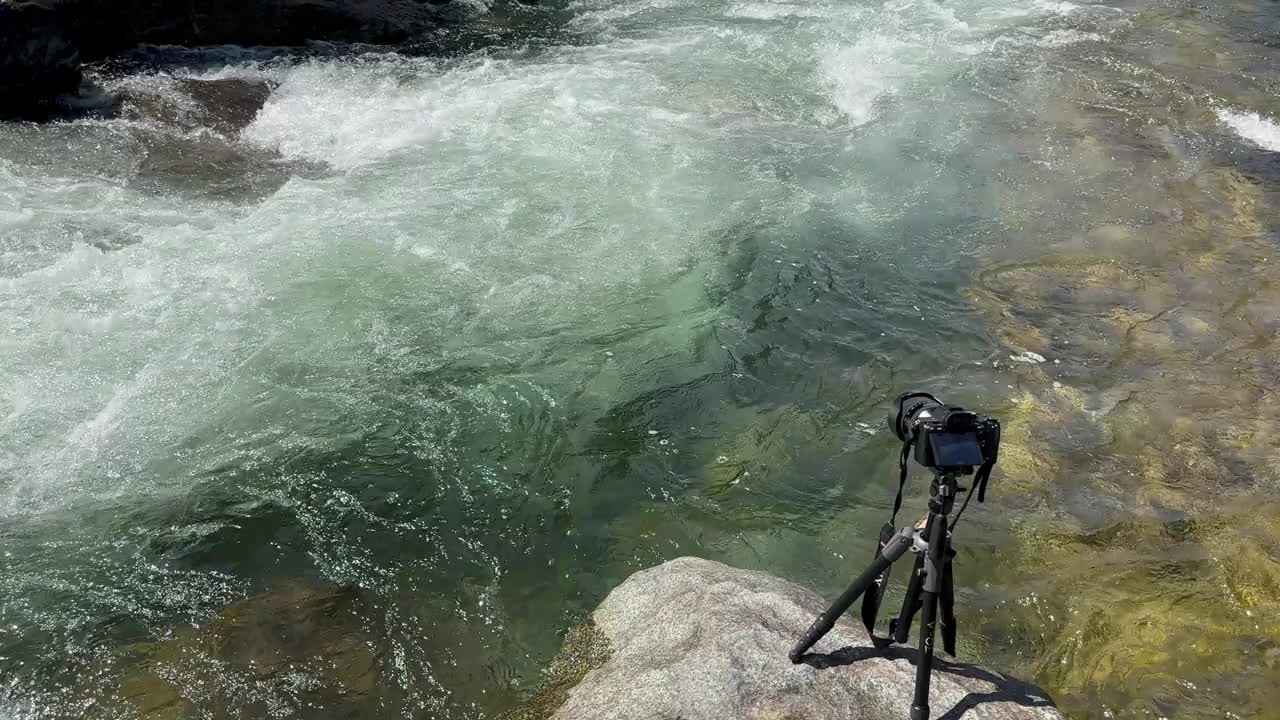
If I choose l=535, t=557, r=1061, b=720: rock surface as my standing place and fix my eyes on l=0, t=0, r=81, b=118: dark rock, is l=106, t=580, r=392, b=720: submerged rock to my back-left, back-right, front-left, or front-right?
front-left

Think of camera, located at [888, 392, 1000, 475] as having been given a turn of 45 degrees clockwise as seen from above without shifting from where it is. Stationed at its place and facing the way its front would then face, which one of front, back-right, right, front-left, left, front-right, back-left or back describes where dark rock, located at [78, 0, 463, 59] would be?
front-left

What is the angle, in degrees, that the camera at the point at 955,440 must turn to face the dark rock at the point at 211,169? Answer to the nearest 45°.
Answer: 0° — it already faces it

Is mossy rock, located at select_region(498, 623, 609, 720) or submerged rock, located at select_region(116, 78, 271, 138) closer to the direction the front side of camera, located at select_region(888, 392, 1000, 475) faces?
the submerged rock

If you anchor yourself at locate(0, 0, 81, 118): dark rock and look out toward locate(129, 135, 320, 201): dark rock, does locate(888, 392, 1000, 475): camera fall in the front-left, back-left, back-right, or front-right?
front-right

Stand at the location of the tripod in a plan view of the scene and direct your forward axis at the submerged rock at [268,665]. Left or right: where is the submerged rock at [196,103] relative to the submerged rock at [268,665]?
right

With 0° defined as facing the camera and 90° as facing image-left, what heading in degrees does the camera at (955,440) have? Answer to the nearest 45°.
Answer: approximately 135°

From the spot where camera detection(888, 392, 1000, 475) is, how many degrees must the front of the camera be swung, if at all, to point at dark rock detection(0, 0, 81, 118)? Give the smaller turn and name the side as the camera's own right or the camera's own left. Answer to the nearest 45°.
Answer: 0° — it already faces it

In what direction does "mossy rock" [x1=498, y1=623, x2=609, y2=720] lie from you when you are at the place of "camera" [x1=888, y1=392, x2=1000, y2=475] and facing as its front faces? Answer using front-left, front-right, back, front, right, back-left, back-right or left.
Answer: front-left

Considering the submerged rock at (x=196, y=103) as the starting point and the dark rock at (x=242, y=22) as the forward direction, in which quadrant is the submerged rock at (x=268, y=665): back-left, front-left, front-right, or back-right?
back-right

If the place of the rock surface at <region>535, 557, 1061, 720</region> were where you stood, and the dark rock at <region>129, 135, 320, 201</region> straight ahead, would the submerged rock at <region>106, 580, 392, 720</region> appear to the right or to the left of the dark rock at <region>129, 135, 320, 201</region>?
left

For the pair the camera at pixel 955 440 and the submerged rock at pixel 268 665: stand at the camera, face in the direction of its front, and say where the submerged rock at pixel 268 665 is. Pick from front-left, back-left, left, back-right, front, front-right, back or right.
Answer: front-left
